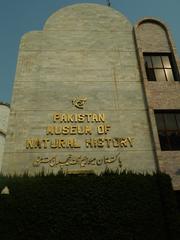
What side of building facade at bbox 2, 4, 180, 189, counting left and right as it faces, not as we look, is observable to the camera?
front
